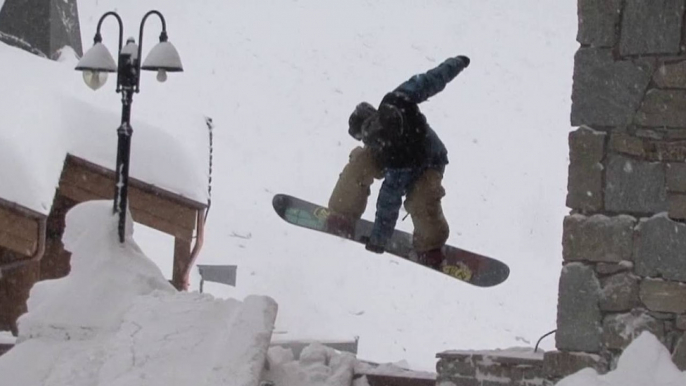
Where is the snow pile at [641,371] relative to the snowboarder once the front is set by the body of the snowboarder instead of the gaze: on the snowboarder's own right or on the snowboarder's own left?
on the snowboarder's own left

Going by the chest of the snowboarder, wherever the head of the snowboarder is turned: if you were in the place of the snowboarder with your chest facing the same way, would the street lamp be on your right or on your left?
on your right

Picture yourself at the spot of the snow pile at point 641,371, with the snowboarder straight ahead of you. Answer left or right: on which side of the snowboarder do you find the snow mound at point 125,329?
left

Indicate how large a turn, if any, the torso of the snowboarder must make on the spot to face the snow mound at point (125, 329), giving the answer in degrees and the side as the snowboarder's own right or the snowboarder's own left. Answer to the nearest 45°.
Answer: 0° — they already face it

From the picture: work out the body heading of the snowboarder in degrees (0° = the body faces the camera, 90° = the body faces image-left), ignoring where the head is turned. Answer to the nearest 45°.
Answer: approximately 45°

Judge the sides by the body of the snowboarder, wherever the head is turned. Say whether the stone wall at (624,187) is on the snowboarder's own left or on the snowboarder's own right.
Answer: on the snowboarder's own left

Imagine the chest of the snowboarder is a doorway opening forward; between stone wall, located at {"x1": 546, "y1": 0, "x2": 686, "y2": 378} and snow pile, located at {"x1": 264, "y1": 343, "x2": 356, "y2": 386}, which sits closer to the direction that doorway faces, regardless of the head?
the snow pile
